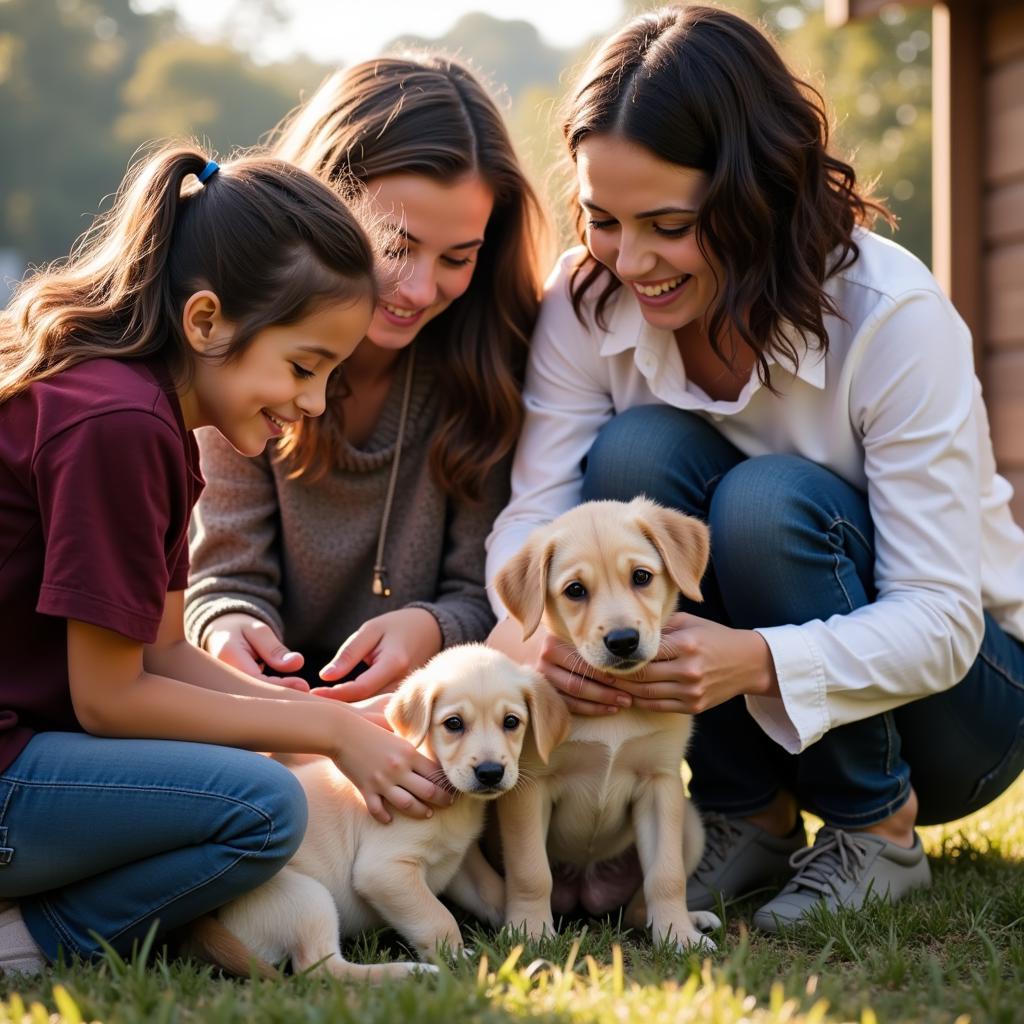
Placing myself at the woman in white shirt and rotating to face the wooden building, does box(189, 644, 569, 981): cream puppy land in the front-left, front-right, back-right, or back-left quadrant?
back-left

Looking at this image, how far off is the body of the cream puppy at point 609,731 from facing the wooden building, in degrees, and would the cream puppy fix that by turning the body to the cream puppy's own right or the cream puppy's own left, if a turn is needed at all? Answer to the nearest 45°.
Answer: approximately 135° to the cream puppy's own left

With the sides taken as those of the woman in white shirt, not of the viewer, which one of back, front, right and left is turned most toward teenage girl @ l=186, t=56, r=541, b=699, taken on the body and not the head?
right

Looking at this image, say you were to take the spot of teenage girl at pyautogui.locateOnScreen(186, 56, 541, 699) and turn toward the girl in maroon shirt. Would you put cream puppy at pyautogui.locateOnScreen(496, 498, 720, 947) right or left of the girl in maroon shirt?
left

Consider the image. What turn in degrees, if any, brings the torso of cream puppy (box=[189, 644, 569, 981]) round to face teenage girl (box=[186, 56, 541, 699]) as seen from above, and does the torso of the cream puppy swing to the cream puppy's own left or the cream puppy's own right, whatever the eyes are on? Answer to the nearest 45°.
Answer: approximately 135° to the cream puppy's own left

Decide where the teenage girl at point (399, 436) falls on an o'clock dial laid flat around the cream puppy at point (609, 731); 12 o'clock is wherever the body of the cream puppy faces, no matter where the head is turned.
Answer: The teenage girl is roughly at 5 o'clock from the cream puppy.

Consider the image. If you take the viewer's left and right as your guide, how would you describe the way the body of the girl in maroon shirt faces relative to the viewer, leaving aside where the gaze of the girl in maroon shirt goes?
facing to the right of the viewer

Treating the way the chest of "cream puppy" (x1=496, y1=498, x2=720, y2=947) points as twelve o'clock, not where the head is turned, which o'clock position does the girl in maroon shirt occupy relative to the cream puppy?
The girl in maroon shirt is roughly at 2 o'clock from the cream puppy.

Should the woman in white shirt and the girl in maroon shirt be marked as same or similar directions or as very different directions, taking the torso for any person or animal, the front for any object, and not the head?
very different directions

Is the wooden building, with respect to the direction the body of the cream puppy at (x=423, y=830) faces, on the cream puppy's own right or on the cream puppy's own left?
on the cream puppy's own left

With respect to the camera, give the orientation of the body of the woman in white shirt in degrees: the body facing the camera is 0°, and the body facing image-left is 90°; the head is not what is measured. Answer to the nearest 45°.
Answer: approximately 45°

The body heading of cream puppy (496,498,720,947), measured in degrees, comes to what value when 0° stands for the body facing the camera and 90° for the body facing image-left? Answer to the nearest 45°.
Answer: approximately 0°
